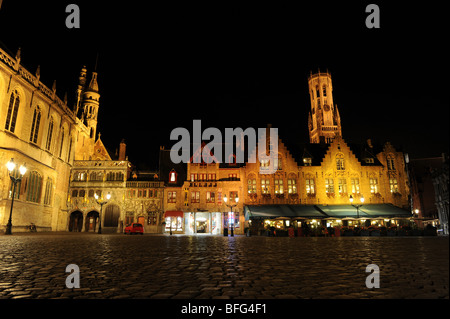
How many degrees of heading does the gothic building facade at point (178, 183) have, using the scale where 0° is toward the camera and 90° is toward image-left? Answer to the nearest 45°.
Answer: approximately 0°

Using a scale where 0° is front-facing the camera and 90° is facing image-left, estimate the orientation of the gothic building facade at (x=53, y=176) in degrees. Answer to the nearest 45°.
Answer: approximately 315°

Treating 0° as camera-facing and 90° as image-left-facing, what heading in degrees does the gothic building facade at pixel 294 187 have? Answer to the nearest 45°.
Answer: approximately 0°

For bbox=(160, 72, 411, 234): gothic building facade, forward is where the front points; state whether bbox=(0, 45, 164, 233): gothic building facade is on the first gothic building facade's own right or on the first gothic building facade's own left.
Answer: on the first gothic building facade's own right

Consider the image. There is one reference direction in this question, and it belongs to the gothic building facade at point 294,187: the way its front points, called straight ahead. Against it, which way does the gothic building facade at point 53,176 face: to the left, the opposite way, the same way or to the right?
to the left
